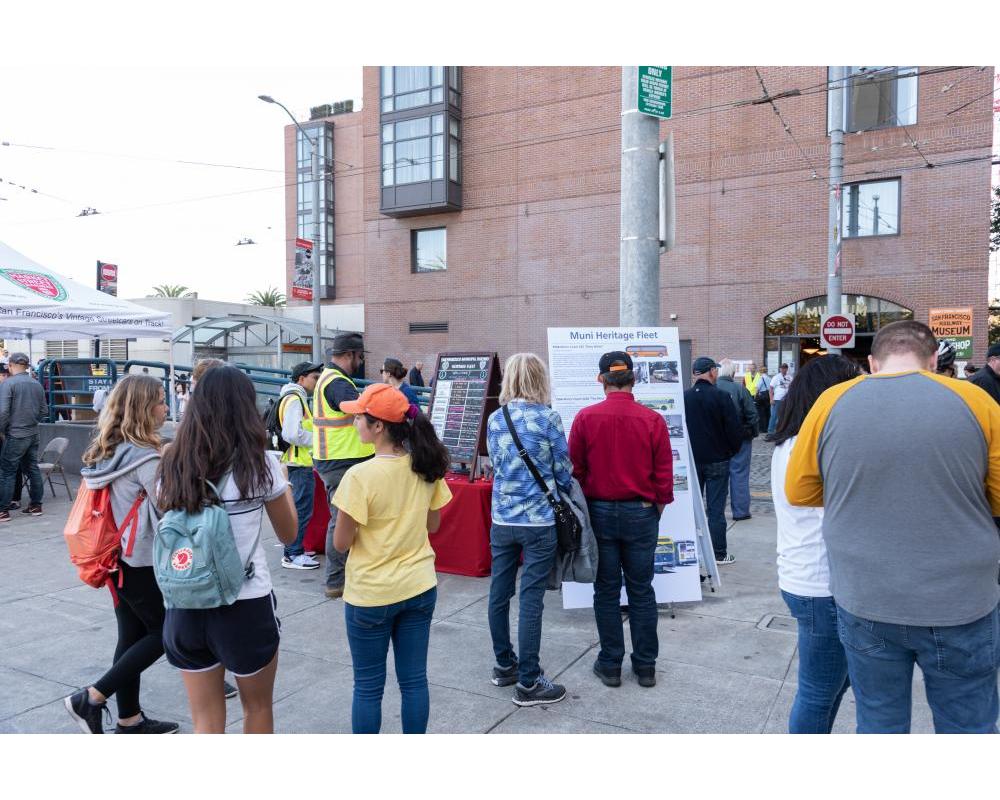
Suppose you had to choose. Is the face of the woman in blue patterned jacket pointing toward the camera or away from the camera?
away from the camera

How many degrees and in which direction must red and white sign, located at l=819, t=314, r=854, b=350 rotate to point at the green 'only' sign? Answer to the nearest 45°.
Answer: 0° — it already faces it

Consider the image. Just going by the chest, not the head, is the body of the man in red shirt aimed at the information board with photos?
yes

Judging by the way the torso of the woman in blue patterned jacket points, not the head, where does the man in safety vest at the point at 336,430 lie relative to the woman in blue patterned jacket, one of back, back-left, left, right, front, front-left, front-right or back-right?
left

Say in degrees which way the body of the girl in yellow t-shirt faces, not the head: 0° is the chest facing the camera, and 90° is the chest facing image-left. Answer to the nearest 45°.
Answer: approximately 135°

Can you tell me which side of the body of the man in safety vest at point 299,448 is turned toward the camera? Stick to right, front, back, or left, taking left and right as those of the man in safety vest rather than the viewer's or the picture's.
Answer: right

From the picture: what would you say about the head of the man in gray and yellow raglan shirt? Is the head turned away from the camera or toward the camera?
away from the camera

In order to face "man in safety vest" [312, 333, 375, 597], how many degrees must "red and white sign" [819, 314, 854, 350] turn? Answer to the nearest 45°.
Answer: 0° — it already faces them

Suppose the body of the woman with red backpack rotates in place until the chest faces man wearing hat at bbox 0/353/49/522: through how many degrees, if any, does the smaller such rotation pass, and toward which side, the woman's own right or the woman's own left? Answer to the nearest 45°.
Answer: approximately 90° to the woman's own left

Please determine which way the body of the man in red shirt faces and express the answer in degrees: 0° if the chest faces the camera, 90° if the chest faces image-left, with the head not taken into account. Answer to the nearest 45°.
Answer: approximately 180°
